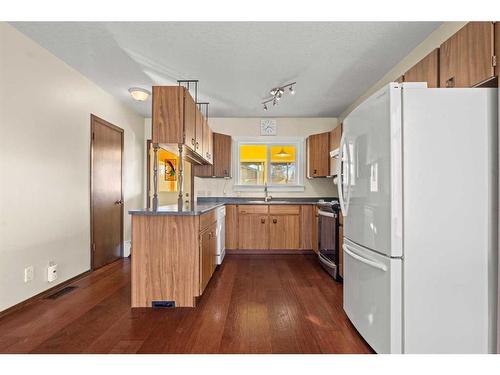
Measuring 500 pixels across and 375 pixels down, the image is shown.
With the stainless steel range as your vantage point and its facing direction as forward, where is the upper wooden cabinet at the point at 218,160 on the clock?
The upper wooden cabinet is roughly at 1 o'clock from the stainless steel range.

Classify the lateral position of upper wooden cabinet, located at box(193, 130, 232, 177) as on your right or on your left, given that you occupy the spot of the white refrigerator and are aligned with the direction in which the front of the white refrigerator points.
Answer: on your right

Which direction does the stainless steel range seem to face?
to the viewer's left

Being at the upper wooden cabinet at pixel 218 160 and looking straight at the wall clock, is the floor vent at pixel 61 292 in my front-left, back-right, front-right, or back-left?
back-right

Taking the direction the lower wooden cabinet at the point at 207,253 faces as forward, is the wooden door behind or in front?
behind

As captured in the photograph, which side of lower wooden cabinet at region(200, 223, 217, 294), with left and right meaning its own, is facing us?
right

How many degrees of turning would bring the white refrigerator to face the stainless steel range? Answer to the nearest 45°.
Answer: approximately 90° to its right

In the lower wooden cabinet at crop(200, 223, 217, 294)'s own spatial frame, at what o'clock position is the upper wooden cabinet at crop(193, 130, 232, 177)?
The upper wooden cabinet is roughly at 9 o'clock from the lower wooden cabinet.

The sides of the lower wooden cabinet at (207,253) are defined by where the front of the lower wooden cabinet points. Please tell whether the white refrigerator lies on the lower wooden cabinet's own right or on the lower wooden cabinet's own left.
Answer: on the lower wooden cabinet's own right

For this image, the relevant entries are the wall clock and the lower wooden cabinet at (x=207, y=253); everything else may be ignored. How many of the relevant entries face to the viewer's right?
1

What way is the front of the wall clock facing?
toward the camera

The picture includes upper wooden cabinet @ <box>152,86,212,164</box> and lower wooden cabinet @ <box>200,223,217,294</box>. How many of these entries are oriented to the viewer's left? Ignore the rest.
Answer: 0

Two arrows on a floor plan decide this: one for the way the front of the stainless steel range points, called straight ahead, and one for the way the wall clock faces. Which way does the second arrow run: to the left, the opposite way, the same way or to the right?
to the left

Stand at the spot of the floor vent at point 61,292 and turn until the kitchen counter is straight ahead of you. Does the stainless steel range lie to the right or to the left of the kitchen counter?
left
